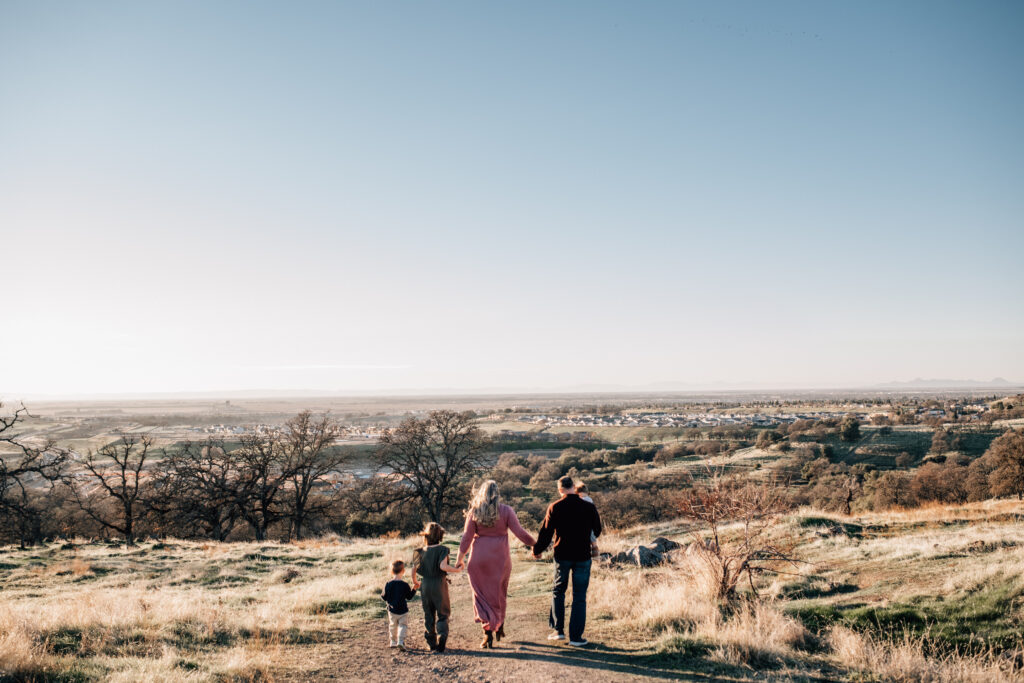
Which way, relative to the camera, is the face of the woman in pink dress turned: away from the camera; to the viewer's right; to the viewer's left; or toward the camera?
away from the camera

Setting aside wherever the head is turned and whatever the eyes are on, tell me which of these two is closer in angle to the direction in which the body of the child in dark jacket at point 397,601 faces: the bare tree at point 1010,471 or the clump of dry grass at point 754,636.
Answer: the bare tree

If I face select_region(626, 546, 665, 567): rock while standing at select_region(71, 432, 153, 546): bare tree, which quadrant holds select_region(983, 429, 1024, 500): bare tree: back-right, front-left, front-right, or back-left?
front-left

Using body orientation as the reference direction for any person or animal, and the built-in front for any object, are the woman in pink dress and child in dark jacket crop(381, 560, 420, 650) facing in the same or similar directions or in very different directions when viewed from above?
same or similar directions

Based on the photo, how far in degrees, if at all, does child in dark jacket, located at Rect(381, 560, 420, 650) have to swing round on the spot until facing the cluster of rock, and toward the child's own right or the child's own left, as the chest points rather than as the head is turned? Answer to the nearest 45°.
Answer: approximately 45° to the child's own right

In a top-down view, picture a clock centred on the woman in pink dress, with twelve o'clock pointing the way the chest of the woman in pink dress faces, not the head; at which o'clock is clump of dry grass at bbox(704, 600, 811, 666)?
The clump of dry grass is roughly at 3 o'clock from the woman in pink dress.

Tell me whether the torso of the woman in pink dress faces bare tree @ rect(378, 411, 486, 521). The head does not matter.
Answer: yes

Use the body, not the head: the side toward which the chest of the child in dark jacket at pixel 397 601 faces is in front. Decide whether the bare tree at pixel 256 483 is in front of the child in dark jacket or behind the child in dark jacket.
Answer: in front

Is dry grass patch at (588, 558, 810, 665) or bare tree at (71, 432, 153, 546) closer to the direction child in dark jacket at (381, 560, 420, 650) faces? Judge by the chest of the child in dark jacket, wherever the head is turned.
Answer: the bare tree

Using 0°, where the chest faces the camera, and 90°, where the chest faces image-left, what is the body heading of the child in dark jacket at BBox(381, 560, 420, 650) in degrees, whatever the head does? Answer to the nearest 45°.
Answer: approximately 180°

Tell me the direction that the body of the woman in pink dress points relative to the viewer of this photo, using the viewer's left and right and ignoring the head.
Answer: facing away from the viewer

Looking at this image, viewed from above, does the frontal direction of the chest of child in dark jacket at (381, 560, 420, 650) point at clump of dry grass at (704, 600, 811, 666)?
no
